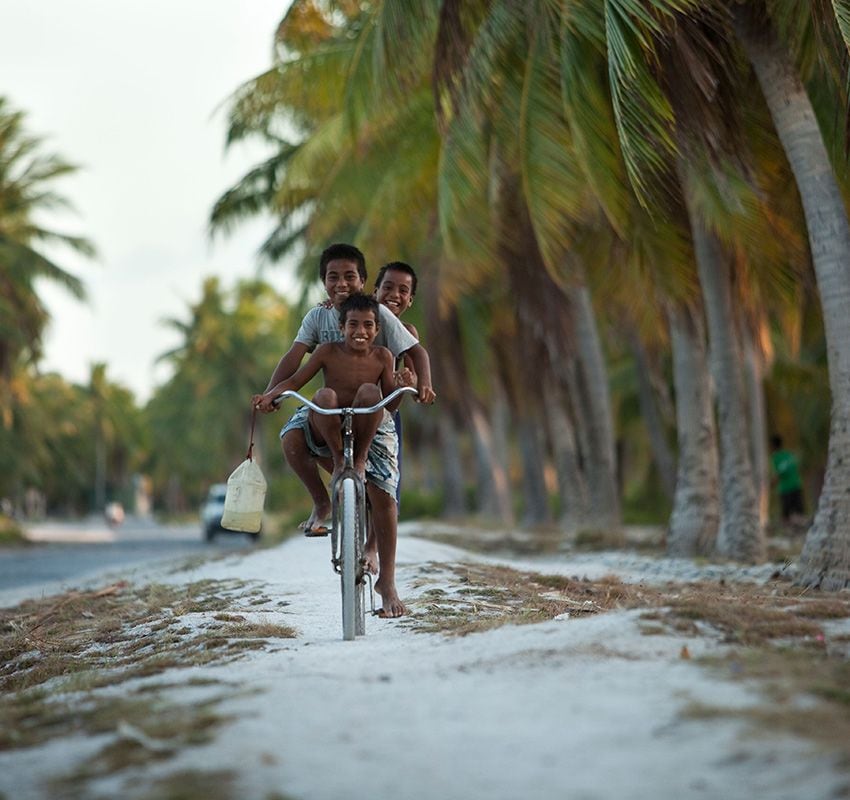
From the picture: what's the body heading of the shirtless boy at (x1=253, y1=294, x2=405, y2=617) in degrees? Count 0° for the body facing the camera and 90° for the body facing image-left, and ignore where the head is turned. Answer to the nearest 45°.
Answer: approximately 0°

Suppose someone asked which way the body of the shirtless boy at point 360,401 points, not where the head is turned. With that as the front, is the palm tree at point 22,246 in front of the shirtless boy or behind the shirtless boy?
behind

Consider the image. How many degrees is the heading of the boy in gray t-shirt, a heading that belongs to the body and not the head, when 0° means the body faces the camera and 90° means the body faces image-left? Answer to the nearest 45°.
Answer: approximately 0°

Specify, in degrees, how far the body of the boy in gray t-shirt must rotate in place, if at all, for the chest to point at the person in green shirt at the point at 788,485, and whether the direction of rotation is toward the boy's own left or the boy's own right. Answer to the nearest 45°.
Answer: approximately 135° to the boy's own left
